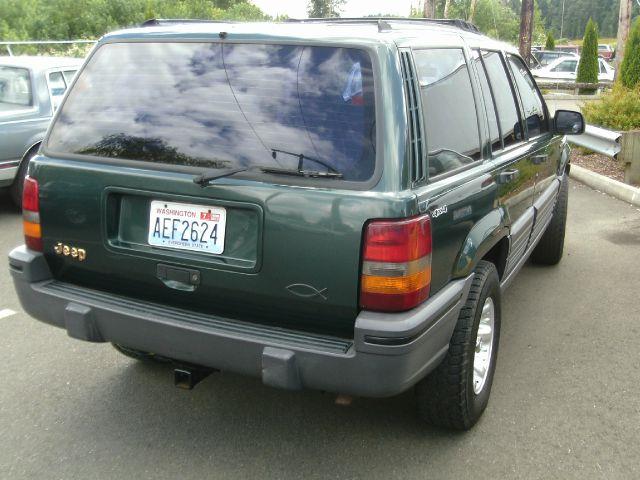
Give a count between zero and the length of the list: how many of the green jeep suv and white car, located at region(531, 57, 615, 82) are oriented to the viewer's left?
1

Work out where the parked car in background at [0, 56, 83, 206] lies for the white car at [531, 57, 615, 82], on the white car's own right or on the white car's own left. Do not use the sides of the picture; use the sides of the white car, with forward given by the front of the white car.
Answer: on the white car's own left

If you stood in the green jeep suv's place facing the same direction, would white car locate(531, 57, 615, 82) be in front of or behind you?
in front

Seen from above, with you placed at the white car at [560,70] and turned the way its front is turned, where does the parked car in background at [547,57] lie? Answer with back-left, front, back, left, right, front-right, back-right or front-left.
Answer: right

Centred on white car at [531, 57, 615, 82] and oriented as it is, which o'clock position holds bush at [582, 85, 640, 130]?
The bush is roughly at 9 o'clock from the white car.

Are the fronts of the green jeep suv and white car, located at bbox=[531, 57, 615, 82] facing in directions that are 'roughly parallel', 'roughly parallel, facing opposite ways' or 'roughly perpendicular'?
roughly perpendicular

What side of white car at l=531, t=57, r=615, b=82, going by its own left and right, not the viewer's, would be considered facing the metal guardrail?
left

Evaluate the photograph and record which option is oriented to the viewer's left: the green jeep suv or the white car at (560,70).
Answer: the white car

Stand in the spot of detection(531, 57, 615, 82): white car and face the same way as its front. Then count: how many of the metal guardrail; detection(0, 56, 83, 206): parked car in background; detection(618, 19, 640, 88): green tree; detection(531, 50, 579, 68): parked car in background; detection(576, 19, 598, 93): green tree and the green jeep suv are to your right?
1

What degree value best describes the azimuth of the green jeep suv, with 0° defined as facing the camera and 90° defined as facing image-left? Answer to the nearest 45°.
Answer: approximately 225°

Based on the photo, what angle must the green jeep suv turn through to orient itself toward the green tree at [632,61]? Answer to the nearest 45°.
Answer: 0° — it already faces it

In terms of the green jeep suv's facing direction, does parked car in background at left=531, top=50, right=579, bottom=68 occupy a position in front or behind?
in front

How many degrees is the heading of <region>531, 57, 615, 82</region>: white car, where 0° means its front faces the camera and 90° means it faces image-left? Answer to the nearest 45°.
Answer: approximately 90°
